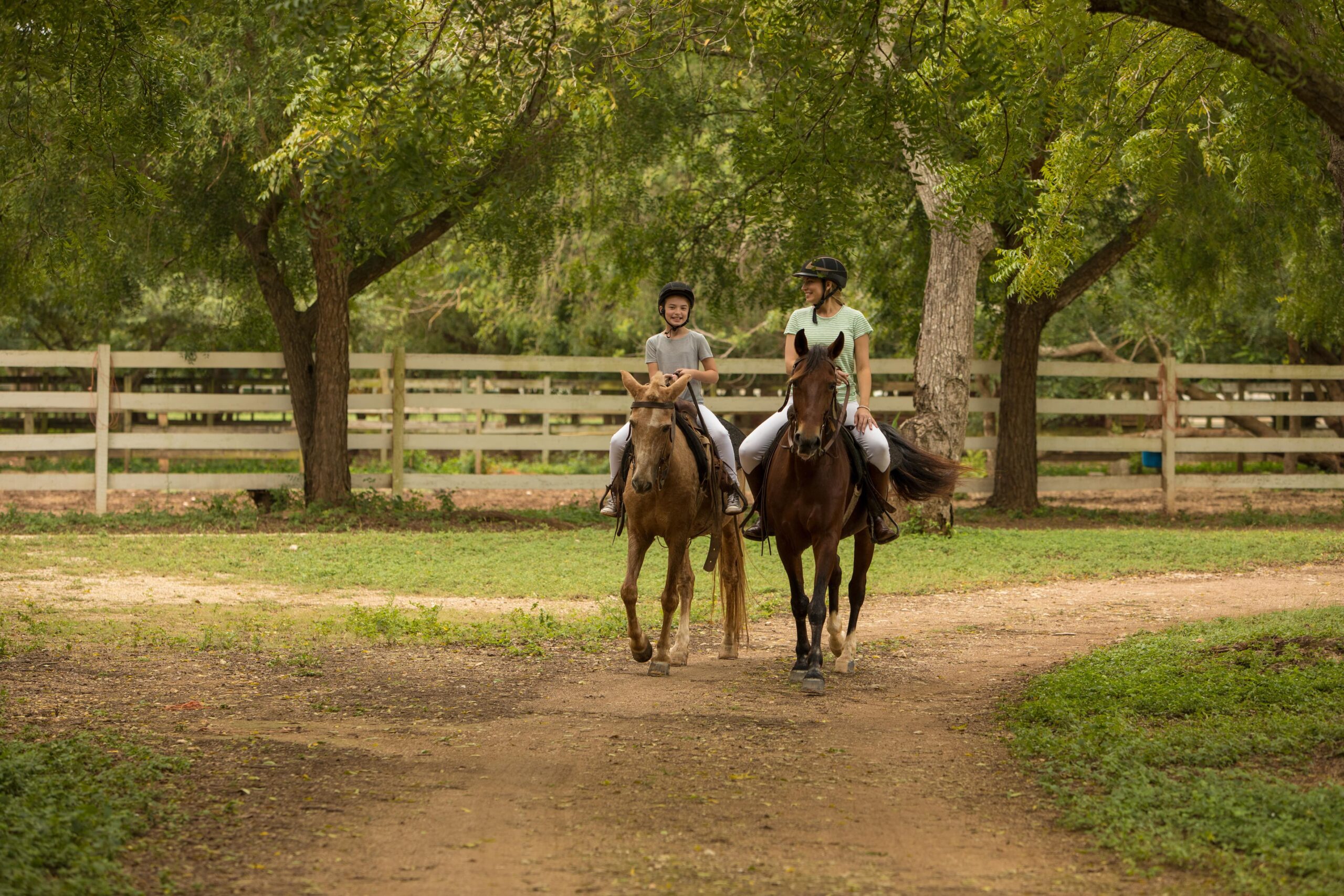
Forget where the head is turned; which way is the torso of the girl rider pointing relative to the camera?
toward the camera

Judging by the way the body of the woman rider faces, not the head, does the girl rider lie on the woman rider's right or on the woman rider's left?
on the woman rider's right

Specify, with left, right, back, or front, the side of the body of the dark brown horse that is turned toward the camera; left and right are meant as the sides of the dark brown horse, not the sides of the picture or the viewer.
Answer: front

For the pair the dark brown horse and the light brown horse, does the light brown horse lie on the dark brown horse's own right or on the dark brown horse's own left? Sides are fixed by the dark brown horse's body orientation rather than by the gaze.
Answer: on the dark brown horse's own right

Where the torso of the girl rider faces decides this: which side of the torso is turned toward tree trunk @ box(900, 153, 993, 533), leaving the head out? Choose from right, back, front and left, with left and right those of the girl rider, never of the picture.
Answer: back

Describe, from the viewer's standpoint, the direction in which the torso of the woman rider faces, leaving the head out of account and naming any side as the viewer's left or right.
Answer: facing the viewer

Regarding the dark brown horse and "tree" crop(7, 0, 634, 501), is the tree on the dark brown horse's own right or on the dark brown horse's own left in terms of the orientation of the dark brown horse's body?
on the dark brown horse's own right

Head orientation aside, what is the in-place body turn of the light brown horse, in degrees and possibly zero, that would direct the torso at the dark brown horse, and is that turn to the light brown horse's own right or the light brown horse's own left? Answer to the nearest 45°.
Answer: approximately 135° to the light brown horse's own left

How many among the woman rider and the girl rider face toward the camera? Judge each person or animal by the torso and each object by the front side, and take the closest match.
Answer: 2

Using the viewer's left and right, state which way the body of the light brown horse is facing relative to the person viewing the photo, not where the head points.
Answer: facing the viewer and to the left of the viewer
